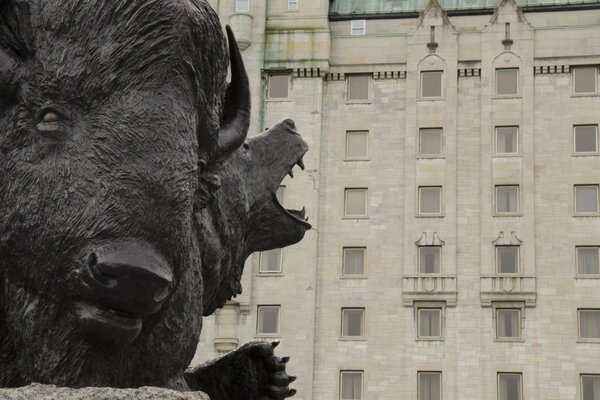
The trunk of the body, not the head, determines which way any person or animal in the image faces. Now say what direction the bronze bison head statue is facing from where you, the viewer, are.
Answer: facing the viewer and to the right of the viewer
